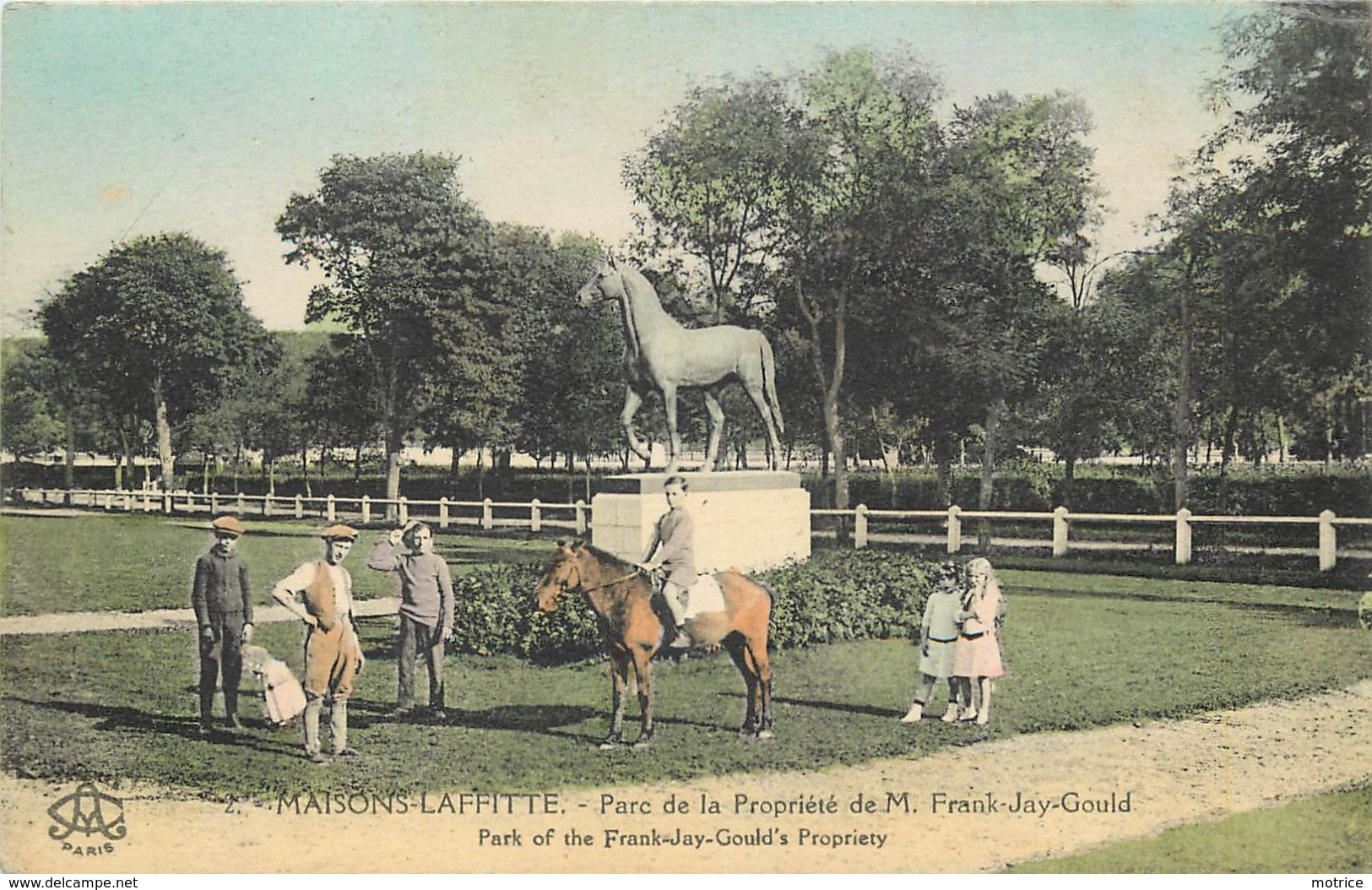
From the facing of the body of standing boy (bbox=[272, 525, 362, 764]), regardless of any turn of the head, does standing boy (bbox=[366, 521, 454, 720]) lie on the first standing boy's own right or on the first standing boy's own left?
on the first standing boy's own left

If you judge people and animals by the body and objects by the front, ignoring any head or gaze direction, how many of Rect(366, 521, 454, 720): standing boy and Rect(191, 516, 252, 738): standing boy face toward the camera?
2

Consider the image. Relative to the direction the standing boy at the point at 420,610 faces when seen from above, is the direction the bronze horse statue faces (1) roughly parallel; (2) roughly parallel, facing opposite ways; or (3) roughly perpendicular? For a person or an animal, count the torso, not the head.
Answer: roughly perpendicular

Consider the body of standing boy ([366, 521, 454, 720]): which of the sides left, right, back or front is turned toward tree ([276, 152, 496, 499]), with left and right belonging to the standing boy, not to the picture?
back

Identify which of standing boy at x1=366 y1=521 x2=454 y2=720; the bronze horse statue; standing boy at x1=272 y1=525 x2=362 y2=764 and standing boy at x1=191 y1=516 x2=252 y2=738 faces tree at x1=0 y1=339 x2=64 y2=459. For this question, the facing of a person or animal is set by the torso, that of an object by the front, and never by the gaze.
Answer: the bronze horse statue

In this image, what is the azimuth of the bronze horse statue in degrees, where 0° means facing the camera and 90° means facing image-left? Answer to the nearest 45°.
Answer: approximately 90°

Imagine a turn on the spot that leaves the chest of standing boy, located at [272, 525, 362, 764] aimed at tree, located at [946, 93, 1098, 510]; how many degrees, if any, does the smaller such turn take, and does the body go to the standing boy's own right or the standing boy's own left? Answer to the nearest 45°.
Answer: approximately 90° to the standing boy's own left

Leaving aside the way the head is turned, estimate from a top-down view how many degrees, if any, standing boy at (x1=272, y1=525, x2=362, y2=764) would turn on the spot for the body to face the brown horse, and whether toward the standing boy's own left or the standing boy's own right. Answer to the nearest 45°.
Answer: approximately 45° to the standing boy's own left

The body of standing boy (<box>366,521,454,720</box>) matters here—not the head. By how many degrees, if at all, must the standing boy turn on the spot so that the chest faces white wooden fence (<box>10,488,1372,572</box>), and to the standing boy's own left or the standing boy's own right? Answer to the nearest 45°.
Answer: approximately 180°

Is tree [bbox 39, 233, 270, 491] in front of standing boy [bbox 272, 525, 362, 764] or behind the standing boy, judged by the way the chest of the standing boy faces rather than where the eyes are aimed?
behind
